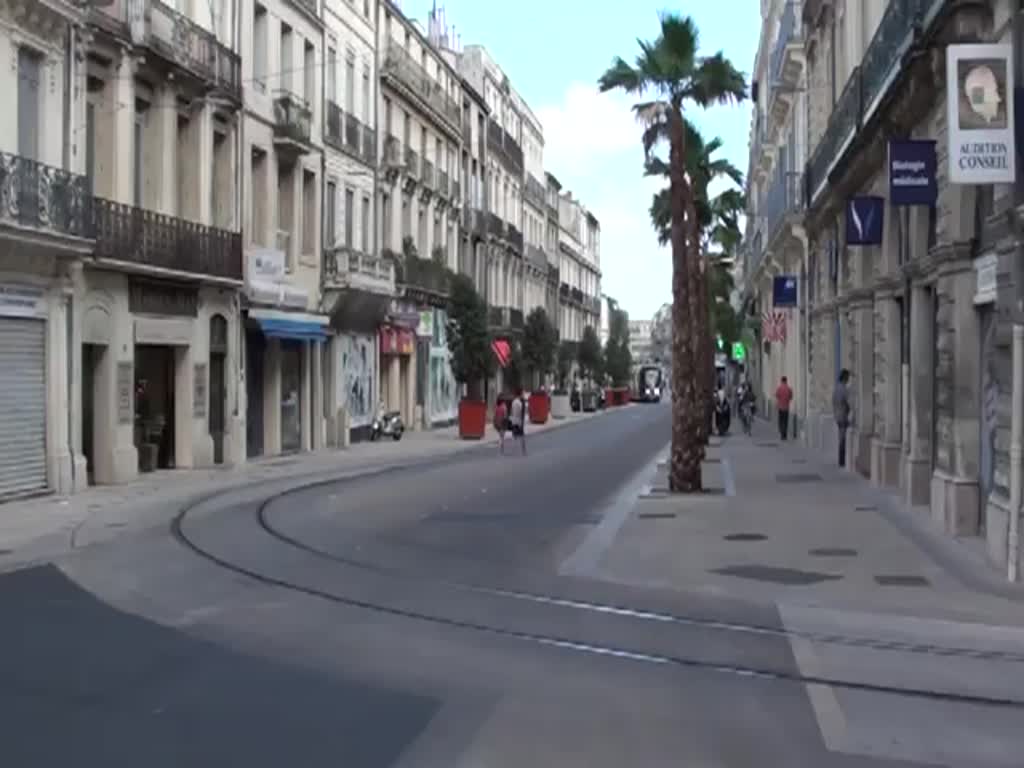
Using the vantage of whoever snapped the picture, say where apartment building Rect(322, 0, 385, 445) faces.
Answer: facing the viewer and to the right of the viewer

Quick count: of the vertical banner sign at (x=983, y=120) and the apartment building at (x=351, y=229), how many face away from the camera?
0

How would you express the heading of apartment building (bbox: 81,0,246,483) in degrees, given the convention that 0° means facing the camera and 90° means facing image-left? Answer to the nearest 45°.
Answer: approximately 315°

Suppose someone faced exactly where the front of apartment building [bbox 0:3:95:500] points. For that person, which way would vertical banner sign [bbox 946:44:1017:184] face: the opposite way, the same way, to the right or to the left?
to the right
